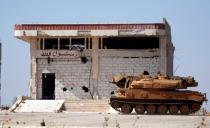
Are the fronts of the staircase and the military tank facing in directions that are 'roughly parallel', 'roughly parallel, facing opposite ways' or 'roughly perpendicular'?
roughly perpendicular

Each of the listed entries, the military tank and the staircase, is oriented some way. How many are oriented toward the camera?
1

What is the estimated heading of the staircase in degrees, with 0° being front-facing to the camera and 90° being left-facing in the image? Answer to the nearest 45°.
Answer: approximately 0°
